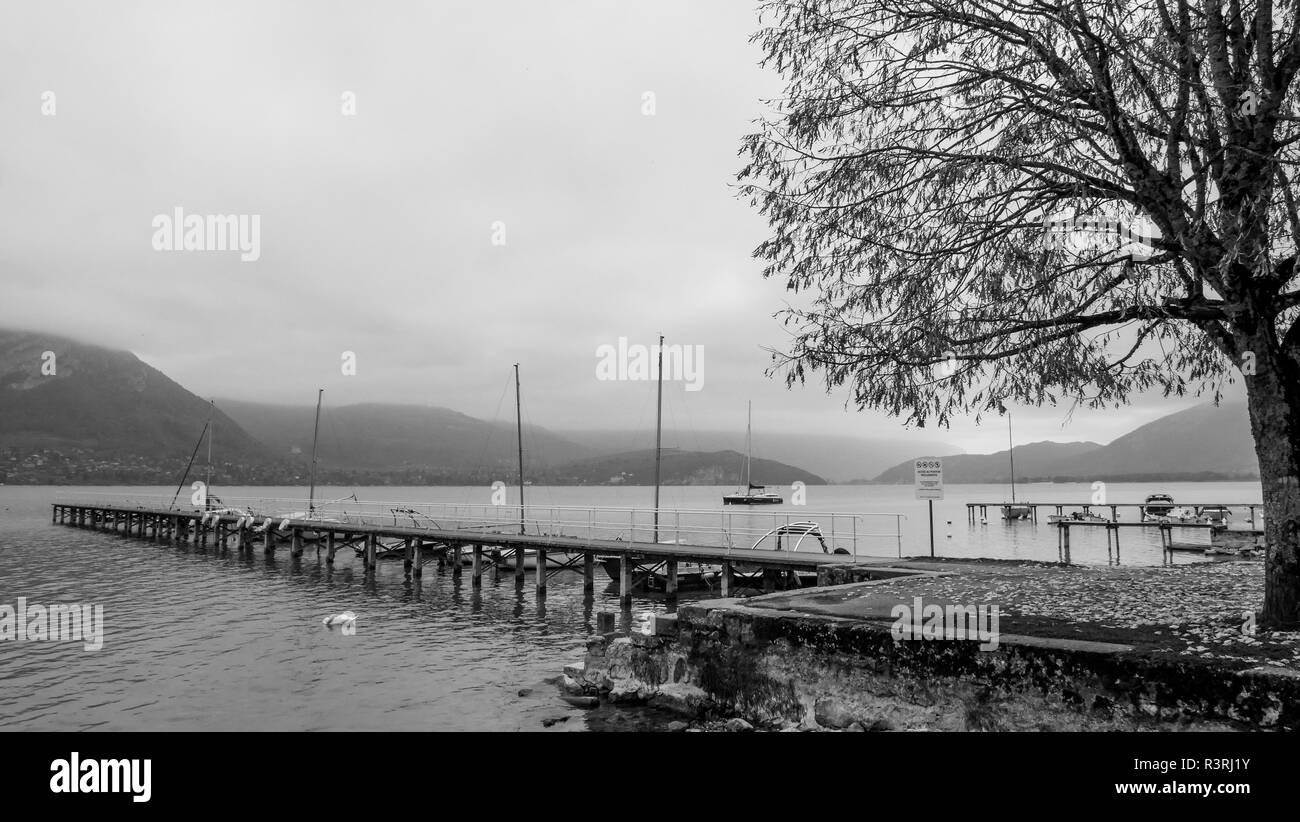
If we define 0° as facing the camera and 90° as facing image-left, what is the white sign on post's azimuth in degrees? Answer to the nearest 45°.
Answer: approximately 0°

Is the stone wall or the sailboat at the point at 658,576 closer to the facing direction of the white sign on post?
the stone wall

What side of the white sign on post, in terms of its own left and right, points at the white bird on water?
right

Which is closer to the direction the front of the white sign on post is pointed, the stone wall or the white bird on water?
the stone wall
